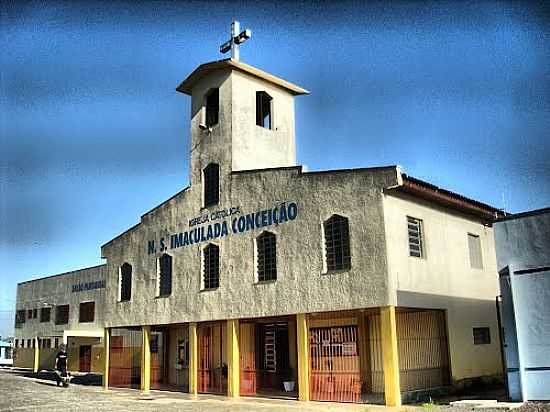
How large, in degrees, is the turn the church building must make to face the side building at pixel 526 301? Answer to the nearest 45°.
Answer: approximately 90° to its left

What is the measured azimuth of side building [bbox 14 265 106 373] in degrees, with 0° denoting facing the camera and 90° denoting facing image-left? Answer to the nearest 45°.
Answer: approximately 45°

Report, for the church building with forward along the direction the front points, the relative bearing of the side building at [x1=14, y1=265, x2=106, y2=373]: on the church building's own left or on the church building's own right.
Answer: on the church building's own right

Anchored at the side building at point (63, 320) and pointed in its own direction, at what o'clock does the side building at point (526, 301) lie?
the side building at point (526, 301) is roughly at 10 o'clock from the side building at point (63, 320).

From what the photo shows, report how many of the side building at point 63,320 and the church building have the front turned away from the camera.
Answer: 0

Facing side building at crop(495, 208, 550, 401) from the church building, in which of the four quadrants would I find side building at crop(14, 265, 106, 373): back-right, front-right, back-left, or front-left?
back-left

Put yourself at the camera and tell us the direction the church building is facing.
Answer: facing the viewer and to the left of the viewer
